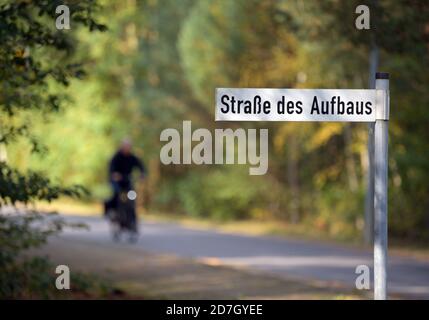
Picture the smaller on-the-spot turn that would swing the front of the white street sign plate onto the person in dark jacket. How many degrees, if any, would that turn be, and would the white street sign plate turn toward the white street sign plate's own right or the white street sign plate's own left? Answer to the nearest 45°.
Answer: approximately 180°

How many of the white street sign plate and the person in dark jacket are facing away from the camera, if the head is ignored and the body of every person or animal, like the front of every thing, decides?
0

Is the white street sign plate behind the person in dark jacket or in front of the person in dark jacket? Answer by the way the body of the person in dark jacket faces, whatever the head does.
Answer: in front

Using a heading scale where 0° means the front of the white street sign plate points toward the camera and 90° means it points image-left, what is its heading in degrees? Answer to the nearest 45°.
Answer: approximately 0°

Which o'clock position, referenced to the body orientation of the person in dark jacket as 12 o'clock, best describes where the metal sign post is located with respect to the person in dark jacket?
The metal sign post is roughly at 1 o'clock from the person in dark jacket.

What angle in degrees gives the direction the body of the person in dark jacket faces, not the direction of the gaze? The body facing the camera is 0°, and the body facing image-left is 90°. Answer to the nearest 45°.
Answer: approximately 315°
